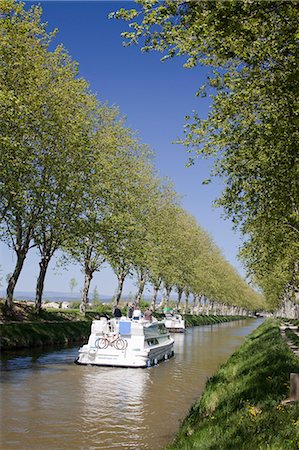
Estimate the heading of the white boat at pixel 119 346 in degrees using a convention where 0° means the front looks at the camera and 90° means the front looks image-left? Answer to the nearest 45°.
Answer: approximately 225°
